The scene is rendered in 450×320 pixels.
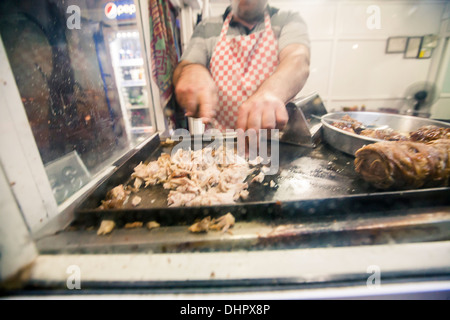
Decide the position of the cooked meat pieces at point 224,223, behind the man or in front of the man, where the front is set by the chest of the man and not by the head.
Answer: in front

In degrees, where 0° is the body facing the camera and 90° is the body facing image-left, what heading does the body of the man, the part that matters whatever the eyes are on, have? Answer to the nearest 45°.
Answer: approximately 0°

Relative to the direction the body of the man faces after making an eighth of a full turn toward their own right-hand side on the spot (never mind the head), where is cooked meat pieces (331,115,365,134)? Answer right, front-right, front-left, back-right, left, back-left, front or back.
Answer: left

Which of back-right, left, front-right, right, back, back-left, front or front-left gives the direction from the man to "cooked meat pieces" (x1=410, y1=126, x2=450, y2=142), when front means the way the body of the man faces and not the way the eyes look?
front-left

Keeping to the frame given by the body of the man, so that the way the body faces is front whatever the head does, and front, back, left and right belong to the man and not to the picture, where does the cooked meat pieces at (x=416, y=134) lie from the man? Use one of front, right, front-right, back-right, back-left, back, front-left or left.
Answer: front-left

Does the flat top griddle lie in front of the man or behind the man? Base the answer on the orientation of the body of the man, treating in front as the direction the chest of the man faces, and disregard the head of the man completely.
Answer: in front

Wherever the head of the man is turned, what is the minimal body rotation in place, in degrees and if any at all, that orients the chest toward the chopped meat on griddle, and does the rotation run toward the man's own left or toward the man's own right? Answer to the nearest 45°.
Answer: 0° — they already face it

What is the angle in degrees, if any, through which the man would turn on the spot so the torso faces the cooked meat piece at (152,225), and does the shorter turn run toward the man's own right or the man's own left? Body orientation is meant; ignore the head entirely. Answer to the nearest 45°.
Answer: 0° — they already face it
